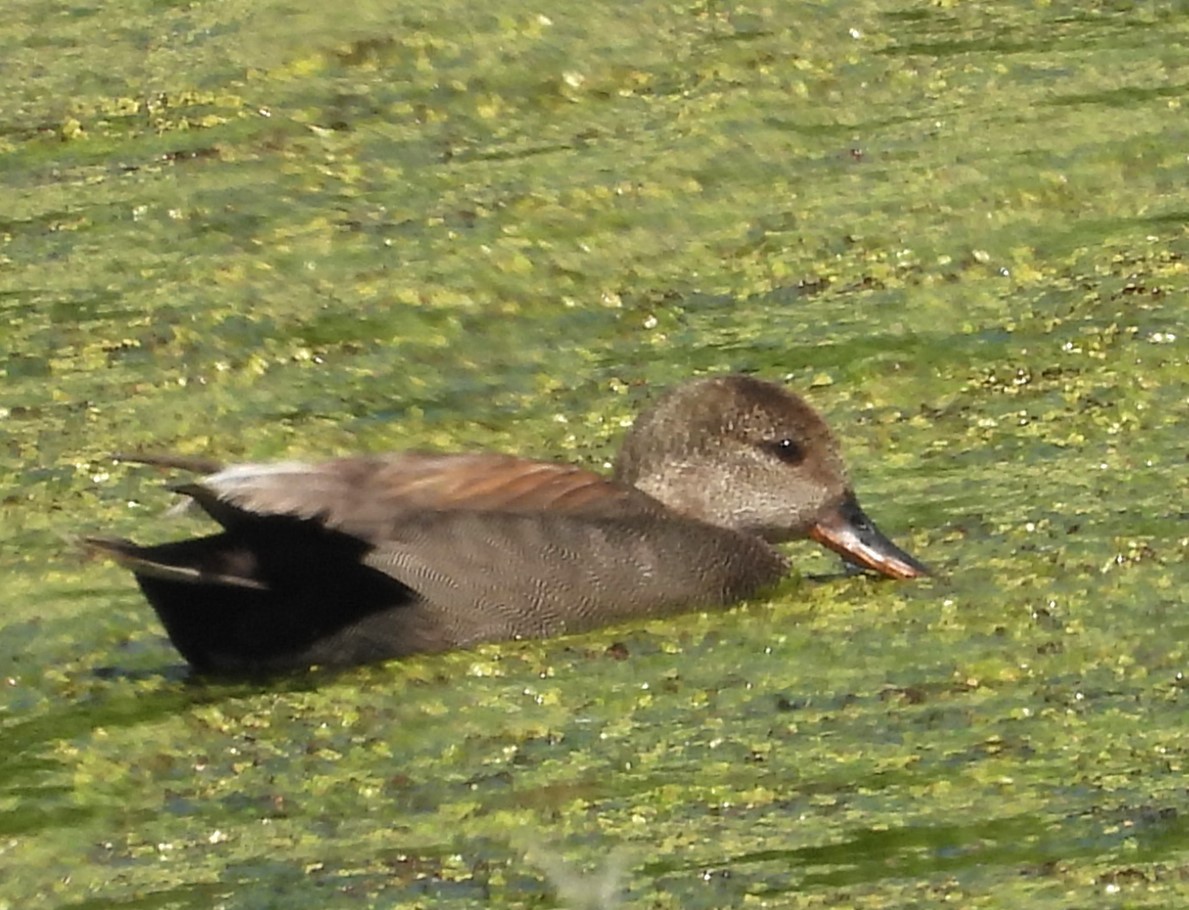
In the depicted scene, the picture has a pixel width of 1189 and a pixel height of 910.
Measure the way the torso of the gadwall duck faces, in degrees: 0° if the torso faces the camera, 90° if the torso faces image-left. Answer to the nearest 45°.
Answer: approximately 270°
